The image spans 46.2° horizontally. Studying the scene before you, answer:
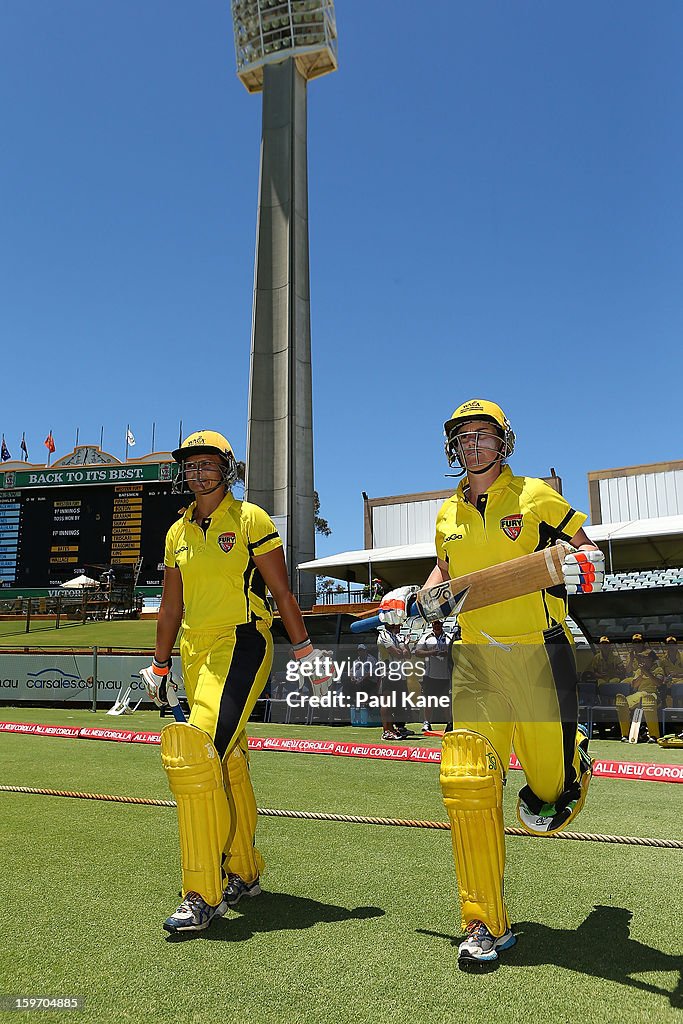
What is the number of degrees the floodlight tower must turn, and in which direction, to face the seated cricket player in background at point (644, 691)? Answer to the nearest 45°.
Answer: approximately 45° to its left

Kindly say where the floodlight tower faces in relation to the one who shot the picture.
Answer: facing the viewer and to the left of the viewer

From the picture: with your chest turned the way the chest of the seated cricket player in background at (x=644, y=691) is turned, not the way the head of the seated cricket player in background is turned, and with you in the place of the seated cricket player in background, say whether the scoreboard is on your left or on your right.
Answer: on your right

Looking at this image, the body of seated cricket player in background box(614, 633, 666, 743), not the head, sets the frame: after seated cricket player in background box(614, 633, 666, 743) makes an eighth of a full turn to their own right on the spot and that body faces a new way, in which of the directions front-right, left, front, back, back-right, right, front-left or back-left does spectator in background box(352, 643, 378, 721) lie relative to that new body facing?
front-right

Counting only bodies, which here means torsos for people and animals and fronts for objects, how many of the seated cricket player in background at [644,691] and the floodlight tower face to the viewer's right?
0

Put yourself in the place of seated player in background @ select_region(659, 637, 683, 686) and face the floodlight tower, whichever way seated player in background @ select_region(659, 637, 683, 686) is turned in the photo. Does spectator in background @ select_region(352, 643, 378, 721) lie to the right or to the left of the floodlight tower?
left

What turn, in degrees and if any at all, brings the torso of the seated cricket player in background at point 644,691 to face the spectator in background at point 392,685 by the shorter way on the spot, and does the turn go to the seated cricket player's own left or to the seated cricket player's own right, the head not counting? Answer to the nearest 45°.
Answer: approximately 90° to the seated cricket player's own right
